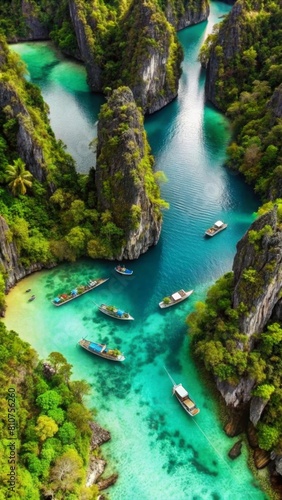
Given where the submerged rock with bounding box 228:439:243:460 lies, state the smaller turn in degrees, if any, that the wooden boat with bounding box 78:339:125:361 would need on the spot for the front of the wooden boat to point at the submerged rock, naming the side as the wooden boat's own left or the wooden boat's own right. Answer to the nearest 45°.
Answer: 0° — it already faces it

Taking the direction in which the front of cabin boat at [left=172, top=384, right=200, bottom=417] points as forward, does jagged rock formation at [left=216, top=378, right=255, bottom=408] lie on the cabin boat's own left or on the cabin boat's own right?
on the cabin boat's own left

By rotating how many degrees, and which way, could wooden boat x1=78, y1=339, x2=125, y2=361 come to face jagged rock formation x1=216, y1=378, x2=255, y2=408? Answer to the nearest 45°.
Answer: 0° — it already faces it

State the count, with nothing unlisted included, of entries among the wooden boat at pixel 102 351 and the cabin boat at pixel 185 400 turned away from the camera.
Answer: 0

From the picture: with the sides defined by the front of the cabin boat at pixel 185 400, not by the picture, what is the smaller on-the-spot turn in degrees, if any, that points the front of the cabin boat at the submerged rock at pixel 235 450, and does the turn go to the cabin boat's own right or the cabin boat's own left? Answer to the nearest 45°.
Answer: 0° — it already faces it

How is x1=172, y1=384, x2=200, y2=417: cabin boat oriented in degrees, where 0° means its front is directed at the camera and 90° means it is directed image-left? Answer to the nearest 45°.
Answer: approximately 315°

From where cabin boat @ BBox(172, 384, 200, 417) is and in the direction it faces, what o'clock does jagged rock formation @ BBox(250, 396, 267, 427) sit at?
The jagged rock formation is roughly at 11 o'clock from the cabin boat.
